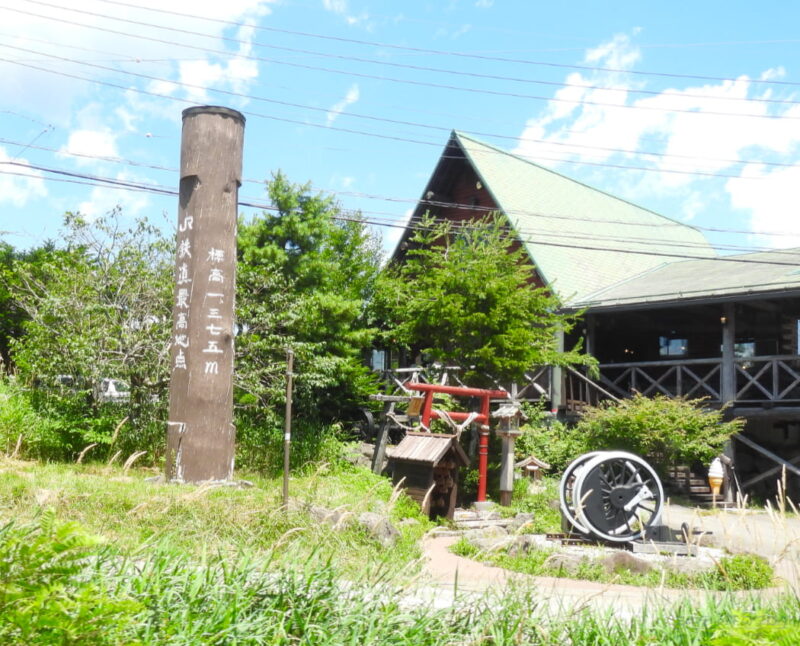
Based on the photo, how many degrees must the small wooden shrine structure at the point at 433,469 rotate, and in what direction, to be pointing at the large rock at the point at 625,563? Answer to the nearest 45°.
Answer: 0° — it already faces it

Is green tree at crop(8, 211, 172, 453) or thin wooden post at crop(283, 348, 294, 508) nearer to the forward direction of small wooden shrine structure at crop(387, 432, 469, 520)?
the thin wooden post

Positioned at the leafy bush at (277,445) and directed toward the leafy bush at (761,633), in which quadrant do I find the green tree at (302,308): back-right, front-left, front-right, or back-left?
back-left

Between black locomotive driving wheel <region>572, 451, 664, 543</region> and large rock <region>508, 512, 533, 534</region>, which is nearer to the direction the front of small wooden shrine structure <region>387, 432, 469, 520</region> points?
the black locomotive driving wheel

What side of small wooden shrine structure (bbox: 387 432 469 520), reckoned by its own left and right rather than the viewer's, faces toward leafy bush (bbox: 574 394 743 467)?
left

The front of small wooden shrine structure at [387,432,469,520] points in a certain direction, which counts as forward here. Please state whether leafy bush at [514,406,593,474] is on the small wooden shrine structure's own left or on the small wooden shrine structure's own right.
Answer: on the small wooden shrine structure's own left

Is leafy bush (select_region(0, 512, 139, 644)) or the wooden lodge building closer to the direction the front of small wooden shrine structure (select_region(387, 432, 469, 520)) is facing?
the leafy bush

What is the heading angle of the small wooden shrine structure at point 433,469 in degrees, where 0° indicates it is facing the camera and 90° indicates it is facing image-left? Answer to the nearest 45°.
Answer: approximately 315°

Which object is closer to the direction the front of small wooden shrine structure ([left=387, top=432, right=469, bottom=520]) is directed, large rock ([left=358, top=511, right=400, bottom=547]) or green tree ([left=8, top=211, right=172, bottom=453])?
the large rock

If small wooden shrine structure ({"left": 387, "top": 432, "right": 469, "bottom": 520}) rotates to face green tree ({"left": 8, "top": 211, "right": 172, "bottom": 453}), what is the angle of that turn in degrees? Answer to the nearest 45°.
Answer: approximately 135° to its right

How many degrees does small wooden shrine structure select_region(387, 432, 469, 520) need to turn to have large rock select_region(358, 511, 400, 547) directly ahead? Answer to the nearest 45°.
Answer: approximately 45° to its right

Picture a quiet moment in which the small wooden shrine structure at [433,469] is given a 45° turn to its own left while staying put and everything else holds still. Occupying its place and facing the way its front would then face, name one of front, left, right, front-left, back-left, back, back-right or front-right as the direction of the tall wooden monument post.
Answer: back-right
